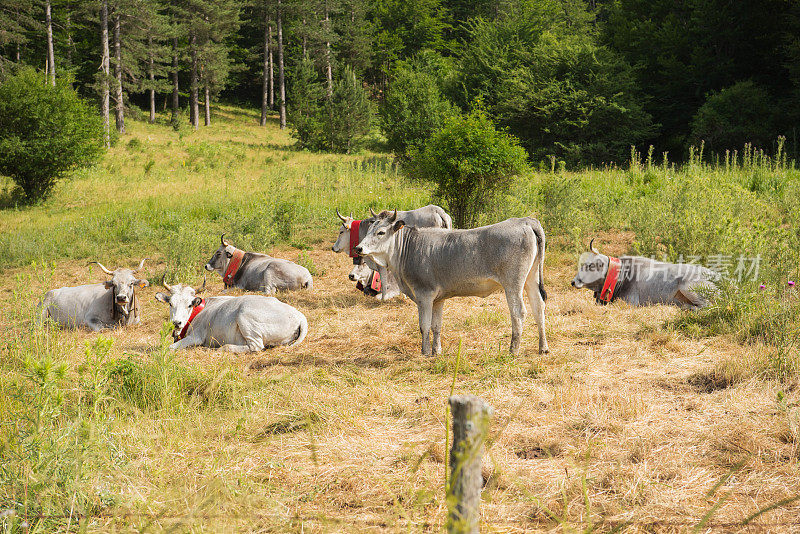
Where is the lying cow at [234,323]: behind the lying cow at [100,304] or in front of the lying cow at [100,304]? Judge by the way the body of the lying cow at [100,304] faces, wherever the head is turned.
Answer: in front

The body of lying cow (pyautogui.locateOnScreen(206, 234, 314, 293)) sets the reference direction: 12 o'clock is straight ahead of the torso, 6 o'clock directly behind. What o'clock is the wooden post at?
The wooden post is roughly at 9 o'clock from the lying cow.

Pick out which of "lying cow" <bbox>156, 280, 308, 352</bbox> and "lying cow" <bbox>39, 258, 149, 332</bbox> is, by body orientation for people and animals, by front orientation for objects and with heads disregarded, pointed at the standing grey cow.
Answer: "lying cow" <bbox>39, 258, 149, 332</bbox>

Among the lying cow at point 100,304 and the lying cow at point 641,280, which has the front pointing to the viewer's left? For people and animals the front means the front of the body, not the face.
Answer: the lying cow at point 641,280

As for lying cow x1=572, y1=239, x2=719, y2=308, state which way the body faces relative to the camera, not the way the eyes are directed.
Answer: to the viewer's left

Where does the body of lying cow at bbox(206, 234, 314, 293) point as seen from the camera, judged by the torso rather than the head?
to the viewer's left

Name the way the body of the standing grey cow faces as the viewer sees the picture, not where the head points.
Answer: to the viewer's left

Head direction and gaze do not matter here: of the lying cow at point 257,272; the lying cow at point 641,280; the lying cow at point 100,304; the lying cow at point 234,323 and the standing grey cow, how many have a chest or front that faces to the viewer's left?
4

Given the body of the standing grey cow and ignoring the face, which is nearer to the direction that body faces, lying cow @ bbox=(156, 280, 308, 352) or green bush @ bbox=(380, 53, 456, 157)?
the lying cow

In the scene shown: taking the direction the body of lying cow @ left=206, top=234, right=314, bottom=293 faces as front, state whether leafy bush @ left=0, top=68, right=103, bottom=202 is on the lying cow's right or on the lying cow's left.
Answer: on the lying cow's right

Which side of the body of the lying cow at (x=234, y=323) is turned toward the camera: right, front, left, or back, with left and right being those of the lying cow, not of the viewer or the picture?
left
